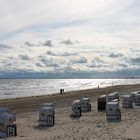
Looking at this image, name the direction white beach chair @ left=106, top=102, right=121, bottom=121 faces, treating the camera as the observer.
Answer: facing away from the viewer and to the right of the viewer

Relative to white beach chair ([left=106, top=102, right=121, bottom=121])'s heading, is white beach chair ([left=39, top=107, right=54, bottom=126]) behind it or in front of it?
behind
